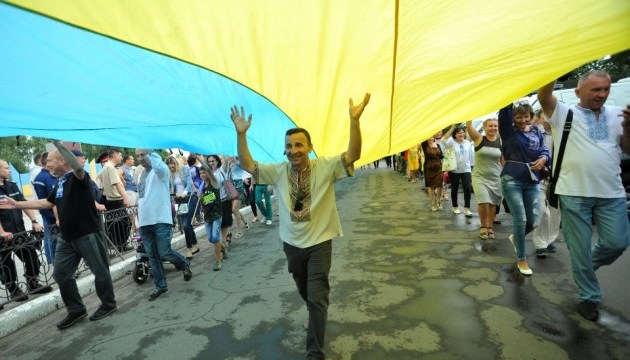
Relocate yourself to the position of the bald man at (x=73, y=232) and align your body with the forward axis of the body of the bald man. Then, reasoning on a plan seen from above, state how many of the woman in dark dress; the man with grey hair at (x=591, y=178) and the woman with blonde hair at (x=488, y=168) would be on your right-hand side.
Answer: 0

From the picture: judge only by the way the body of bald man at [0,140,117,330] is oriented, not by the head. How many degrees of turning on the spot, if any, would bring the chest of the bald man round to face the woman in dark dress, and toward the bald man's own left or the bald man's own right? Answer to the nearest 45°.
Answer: approximately 135° to the bald man's own left

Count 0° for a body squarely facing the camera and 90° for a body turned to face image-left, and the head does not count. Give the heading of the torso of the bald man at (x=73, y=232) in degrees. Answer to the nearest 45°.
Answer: approximately 45°

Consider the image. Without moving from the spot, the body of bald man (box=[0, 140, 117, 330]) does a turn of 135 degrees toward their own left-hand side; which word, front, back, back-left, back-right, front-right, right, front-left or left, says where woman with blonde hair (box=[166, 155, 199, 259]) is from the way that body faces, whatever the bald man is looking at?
front-left

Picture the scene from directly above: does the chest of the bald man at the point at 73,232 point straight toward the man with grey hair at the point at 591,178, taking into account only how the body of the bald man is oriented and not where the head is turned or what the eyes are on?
no
